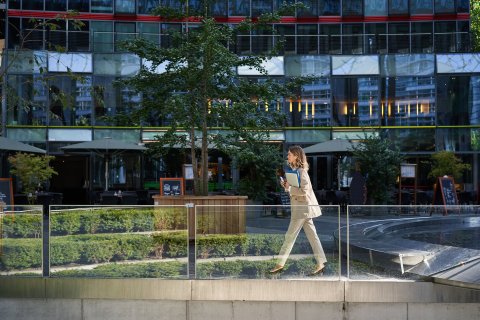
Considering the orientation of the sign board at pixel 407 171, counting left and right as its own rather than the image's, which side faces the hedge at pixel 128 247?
front

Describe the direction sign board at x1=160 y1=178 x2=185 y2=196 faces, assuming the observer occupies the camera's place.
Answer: facing the viewer

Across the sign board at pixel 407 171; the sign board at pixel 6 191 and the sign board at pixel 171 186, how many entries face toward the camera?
3

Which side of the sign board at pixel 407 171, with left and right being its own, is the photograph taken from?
front

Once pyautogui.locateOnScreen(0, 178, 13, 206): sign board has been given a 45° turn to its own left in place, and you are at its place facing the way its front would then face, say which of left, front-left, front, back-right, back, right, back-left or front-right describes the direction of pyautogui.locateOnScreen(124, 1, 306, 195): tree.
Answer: front

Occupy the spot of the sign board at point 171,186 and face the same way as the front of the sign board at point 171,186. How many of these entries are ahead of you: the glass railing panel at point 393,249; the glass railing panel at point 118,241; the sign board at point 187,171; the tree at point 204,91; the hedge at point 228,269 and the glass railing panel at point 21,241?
5

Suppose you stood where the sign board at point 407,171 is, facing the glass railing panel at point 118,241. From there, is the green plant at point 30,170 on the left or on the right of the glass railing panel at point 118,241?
right

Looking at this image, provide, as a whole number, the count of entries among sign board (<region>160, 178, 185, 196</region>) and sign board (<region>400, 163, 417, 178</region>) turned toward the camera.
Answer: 2

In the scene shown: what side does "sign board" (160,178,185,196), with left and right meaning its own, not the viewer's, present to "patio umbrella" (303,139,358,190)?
left

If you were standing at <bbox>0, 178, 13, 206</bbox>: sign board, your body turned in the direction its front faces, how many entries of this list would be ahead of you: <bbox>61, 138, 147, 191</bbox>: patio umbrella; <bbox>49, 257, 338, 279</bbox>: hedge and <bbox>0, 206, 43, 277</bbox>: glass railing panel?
2

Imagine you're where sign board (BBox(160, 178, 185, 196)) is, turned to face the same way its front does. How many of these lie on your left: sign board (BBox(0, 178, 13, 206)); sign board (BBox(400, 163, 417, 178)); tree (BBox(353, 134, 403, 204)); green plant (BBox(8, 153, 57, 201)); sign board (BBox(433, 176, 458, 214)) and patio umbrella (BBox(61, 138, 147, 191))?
3

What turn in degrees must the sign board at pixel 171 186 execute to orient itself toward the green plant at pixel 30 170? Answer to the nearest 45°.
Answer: approximately 90° to its right

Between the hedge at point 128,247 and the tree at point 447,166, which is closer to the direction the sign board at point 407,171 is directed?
the hedge
